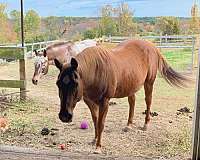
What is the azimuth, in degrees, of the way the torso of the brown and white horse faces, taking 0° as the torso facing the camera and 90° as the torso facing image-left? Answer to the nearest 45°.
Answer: approximately 45°

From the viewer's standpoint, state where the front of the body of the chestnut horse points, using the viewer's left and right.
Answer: facing the viewer and to the left of the viewer

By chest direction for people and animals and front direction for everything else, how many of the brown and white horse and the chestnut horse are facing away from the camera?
0

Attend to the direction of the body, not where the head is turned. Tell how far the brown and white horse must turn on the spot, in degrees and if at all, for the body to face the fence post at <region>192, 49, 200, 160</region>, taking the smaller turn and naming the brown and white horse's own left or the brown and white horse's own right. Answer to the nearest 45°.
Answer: approximately 90° to the brown and white horse's own left
